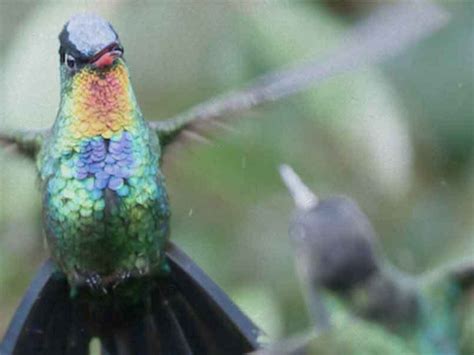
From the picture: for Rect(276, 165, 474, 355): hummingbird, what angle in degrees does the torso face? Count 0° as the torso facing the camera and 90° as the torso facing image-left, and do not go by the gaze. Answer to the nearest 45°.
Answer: approximately 90°

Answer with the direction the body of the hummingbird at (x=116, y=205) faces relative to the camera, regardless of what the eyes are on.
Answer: toward the camera

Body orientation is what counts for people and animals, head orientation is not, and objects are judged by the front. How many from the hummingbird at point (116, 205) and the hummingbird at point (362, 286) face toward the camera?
1

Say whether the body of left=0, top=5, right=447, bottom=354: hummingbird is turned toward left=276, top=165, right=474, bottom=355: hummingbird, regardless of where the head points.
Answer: no
